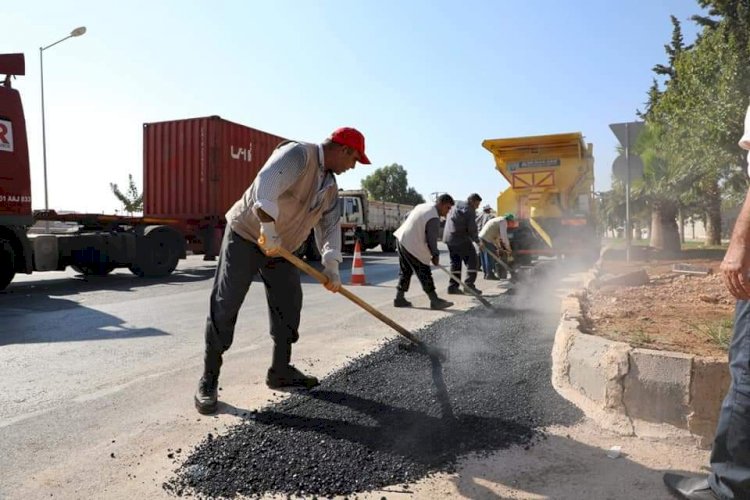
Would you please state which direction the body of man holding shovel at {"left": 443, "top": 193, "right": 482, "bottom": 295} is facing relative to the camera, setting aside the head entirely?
to the viewer's right

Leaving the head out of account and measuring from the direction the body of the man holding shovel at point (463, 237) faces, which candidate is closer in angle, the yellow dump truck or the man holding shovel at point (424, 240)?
the yellow dump truck

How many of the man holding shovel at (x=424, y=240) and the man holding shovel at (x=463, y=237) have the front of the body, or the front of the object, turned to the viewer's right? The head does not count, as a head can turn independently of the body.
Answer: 2

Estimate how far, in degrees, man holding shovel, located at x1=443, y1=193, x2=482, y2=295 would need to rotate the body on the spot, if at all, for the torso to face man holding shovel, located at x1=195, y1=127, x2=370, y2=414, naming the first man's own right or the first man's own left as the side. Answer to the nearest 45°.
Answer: approximately 90° to the first man's own right

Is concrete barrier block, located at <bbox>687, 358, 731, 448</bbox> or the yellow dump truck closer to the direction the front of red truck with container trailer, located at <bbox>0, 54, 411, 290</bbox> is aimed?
the concrete barrier block

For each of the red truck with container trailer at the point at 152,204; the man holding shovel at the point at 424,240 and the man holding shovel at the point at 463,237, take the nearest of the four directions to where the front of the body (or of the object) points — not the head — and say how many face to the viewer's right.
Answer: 2

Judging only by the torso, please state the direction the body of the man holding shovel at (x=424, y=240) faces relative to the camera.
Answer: to the viewer's right

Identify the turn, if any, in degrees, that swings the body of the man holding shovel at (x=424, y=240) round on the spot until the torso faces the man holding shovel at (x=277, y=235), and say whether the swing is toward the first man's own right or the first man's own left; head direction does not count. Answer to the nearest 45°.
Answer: approximately 90° to the first man's own right

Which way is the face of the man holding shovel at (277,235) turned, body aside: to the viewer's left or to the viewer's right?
to the viewer's right

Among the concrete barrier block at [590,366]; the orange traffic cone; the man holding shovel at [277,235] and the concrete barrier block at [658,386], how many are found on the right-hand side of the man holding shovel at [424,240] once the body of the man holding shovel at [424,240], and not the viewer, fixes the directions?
3

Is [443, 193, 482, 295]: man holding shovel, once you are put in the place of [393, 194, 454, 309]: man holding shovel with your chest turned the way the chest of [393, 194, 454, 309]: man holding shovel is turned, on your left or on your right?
on your left

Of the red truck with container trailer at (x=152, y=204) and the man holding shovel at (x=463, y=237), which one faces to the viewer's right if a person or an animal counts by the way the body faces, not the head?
the man holding shovel

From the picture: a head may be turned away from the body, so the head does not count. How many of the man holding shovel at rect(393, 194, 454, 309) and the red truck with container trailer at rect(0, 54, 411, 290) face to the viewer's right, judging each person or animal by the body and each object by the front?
1

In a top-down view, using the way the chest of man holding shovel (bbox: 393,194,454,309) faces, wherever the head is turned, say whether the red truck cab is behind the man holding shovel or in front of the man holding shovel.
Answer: behind
